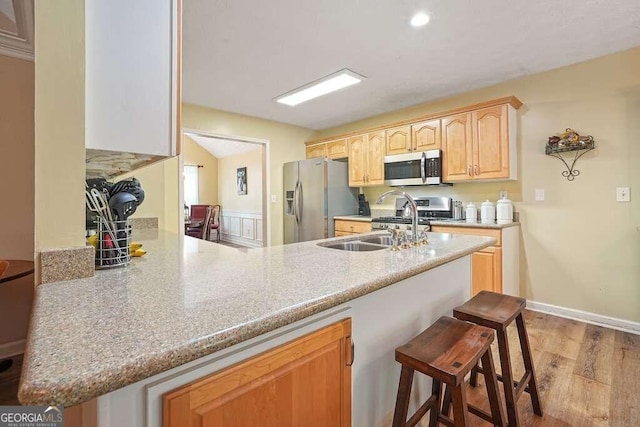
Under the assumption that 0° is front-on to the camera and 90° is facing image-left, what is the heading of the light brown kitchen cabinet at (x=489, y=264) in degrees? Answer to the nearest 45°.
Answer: approximately 45°

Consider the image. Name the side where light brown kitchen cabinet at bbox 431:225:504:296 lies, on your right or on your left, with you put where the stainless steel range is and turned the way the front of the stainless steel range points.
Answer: on your left

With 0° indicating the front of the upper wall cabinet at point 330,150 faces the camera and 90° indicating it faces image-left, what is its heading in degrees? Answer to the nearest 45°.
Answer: approximately 45°

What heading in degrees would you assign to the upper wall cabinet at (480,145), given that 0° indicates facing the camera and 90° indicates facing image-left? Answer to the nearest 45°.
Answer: approximately 45°

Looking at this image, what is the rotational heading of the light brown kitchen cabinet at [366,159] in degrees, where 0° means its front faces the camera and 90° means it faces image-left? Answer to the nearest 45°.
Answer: approximately 45°

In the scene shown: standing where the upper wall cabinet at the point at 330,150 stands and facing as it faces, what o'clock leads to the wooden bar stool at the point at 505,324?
The wooden bar stool is roughly at 10 o'clock from the upper wall cabinet.

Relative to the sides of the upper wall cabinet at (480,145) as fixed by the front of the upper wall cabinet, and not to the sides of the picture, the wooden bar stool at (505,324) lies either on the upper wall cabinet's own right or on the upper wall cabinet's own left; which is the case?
on the upper wall cabinet's own left

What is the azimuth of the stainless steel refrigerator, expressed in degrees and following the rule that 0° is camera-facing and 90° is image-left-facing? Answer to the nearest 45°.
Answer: approximately 45°
